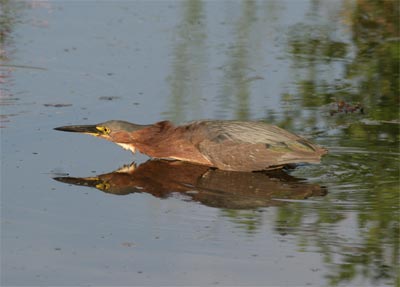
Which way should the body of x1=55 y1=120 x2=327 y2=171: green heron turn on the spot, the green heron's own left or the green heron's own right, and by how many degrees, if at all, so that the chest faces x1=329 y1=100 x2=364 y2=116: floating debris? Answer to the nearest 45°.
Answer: approximately 135° to the green heron's own right

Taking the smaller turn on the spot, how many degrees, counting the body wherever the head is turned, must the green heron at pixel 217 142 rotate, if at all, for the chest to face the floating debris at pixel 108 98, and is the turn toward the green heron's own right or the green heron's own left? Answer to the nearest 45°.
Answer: approximately 45° to the green heron's own right

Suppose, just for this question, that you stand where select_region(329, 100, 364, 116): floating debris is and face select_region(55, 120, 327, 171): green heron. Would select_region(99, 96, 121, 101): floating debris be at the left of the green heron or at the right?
right

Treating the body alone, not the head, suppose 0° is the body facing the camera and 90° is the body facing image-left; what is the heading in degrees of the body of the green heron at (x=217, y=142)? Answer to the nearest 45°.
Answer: approximately 90°
